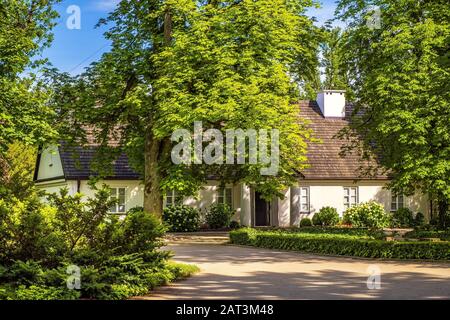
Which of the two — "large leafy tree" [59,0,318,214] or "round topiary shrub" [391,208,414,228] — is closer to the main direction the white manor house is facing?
the large leafy tree

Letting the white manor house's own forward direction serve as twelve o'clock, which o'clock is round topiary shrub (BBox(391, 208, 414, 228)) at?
The round topiary shrub is roughly at 9 o'clock from the white manor house.

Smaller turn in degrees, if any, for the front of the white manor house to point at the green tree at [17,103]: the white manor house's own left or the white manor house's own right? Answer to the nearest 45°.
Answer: approximately 45° to the white manor house's own right

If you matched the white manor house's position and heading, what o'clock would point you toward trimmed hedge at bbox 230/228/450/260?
The trimmed hedge is roughly at 12 o'clock from the white manor house.

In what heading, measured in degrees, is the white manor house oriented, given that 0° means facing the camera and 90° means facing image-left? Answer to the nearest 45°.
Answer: approximately 0°

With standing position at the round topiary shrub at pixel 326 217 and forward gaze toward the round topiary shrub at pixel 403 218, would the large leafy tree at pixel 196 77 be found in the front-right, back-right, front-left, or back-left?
back-right
